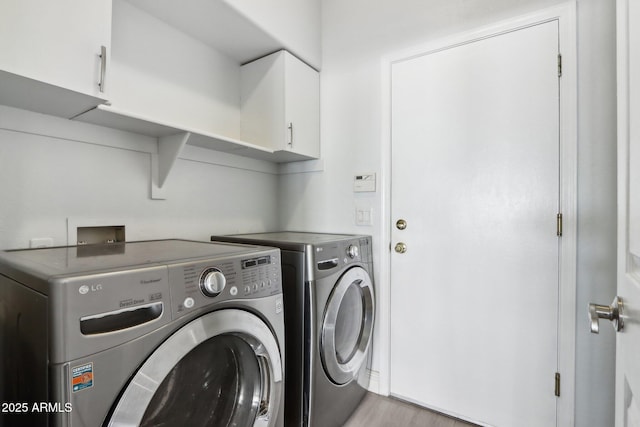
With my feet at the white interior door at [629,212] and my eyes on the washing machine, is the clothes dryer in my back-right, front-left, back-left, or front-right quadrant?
front-right

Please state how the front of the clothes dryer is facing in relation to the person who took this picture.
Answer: facing the viewer and to the right of the viewer

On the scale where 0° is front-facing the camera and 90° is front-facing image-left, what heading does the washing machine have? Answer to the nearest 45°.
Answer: approximately 315°

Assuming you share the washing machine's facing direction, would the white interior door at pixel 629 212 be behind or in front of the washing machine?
in front

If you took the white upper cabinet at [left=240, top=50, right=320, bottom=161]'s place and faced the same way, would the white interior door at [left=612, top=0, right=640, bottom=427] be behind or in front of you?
in front

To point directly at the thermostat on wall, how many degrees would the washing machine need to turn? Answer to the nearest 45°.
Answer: approximately 90° to its left
